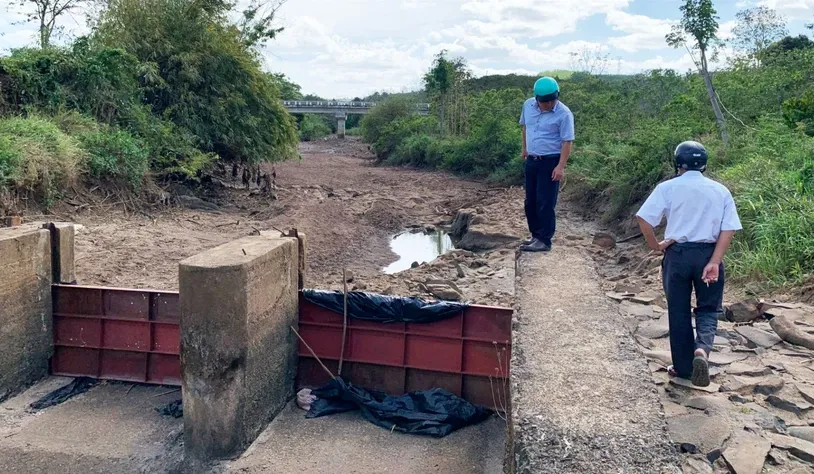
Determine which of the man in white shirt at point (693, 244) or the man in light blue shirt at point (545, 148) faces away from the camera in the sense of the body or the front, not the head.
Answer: the man in white shirt at point (693, 244)

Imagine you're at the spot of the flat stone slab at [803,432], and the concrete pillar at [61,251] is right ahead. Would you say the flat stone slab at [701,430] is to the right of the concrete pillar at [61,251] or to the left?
left

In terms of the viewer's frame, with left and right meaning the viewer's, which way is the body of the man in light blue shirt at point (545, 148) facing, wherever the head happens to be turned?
facing the viewer and to the left of the viewer

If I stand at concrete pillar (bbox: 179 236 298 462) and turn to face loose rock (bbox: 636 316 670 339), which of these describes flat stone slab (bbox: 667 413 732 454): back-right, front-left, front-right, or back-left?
front-right

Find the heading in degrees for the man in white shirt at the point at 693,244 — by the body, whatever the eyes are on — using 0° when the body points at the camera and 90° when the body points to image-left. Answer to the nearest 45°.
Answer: approximately 180°

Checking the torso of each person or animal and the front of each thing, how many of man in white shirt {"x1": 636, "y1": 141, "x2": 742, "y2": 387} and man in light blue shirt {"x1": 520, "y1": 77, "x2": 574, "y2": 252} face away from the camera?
1

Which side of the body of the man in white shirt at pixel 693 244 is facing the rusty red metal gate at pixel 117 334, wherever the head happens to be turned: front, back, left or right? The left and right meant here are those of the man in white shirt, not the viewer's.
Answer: left

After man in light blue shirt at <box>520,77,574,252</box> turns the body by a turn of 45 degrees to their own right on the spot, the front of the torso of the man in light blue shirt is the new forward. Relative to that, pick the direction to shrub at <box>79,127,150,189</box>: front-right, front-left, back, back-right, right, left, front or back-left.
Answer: front-right

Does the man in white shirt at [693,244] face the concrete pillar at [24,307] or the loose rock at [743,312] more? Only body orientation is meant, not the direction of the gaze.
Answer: the loose rock

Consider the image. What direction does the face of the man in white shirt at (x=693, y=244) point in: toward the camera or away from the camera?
away from the camera

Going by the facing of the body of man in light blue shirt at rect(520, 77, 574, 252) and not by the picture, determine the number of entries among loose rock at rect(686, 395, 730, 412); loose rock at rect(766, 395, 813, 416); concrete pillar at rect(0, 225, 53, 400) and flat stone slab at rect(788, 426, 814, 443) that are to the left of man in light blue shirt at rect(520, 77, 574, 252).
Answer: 3
